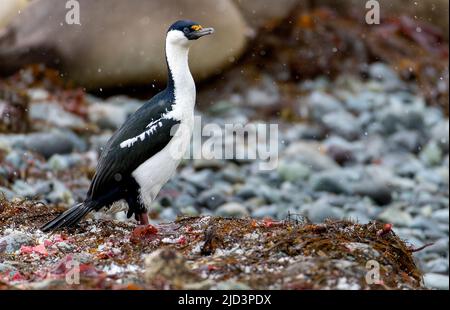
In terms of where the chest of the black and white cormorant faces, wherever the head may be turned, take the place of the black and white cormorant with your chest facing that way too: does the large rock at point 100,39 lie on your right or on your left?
on your left

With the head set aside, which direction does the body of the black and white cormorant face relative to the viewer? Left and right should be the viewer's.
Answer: facing to the right of the viewer

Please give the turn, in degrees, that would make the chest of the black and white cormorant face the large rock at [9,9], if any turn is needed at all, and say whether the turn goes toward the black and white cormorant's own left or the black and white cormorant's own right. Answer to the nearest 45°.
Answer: approximately 90° to the black and white cormorant's own left

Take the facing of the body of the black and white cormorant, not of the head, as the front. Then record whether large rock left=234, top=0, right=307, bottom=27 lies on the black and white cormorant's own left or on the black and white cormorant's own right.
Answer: on the black and white cormorant's own left
